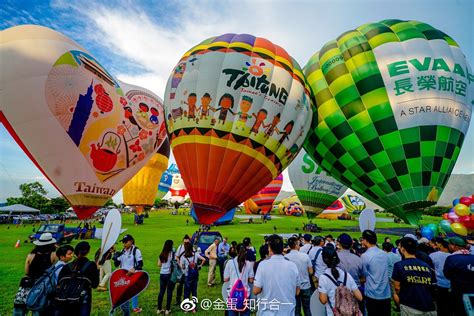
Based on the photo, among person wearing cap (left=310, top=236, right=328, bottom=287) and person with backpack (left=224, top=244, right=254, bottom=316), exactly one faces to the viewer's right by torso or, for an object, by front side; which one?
the person wearing cap

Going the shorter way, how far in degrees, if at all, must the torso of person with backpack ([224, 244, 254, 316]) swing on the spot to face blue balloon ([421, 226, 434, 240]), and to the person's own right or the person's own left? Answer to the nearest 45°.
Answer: approximately 45° to the person's own right

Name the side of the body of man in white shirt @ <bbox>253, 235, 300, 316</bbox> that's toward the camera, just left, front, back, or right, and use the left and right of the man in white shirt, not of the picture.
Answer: back

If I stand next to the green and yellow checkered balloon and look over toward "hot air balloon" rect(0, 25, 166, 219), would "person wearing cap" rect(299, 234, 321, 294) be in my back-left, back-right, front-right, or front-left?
front-left

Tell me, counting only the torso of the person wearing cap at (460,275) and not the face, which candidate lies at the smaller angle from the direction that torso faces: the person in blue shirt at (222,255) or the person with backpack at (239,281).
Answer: the person in blue shirt

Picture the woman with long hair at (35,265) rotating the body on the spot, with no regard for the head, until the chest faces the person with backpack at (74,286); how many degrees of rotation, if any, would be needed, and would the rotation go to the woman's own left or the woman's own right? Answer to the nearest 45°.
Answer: approximately 135° to the woman's own right

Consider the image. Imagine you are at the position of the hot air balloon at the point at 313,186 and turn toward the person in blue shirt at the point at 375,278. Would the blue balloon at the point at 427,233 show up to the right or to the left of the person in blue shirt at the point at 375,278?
left

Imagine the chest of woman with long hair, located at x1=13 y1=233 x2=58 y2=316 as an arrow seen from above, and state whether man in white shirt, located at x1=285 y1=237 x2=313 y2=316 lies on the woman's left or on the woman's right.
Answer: on the woman's right

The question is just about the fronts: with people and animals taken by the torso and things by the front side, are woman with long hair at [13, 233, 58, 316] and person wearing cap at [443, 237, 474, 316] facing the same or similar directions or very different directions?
same or similar directions

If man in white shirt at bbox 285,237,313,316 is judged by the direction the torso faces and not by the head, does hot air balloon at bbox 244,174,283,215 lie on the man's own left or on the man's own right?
on the man's own left

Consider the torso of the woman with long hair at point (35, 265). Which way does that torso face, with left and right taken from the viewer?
facing away from the viewer

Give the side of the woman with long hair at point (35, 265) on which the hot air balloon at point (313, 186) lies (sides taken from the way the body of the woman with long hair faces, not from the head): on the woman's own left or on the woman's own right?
on the woman's own right

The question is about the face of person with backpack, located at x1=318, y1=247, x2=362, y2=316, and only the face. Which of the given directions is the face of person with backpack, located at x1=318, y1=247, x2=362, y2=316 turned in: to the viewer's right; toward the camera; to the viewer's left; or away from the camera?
away from the camera

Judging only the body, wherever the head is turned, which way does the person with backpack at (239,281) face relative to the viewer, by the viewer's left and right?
facing away from the viewer

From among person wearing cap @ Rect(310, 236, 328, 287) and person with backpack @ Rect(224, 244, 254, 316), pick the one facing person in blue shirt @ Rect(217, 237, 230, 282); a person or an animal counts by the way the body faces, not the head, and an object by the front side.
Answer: the person with backpack
